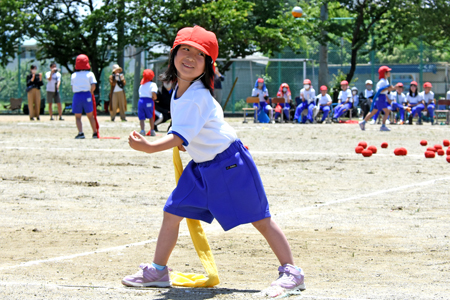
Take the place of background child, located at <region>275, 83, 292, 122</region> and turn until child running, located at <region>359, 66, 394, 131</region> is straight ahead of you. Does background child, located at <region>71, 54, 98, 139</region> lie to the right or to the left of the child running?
right

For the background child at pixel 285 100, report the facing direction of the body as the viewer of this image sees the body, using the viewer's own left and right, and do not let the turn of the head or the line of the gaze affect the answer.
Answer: facing the viewer

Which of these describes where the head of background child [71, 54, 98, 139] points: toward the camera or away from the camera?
away from the camera

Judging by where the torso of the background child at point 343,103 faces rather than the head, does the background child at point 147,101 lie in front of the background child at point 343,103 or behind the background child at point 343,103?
in front

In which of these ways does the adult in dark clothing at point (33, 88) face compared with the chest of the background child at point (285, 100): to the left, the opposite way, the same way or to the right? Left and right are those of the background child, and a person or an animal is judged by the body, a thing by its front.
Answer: the same way

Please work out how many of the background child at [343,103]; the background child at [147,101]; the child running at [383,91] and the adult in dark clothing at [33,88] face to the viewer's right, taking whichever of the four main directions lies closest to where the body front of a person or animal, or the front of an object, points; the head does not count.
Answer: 1

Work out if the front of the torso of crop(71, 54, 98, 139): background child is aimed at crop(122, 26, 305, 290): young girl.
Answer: no

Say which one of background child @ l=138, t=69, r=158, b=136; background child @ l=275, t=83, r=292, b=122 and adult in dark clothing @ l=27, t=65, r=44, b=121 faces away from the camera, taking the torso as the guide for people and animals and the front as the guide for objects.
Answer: background child @ l=138, t=69, r=158, b=136

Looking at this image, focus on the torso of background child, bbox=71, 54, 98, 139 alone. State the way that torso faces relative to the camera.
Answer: away from the camera

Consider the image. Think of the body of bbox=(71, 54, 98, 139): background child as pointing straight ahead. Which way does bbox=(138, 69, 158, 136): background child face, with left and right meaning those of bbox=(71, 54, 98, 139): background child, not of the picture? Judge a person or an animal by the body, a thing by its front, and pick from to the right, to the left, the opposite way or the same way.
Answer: the same way
